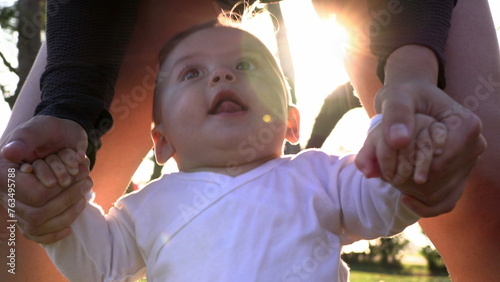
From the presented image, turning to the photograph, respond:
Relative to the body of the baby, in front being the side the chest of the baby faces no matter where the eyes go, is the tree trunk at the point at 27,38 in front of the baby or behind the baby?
behind

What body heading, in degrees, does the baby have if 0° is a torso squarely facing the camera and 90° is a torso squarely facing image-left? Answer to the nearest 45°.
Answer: approximately 0°
